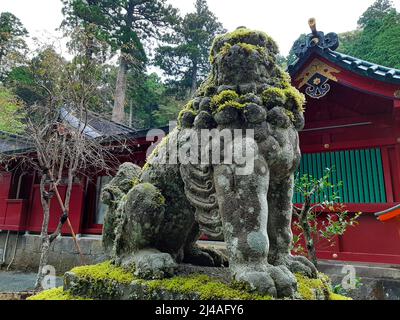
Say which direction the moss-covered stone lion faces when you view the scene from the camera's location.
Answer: facing the viewer and to the right of the viewer

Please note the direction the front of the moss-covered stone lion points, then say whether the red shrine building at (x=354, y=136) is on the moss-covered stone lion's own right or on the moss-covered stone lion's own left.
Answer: on the moss-covered stone lion's own left
